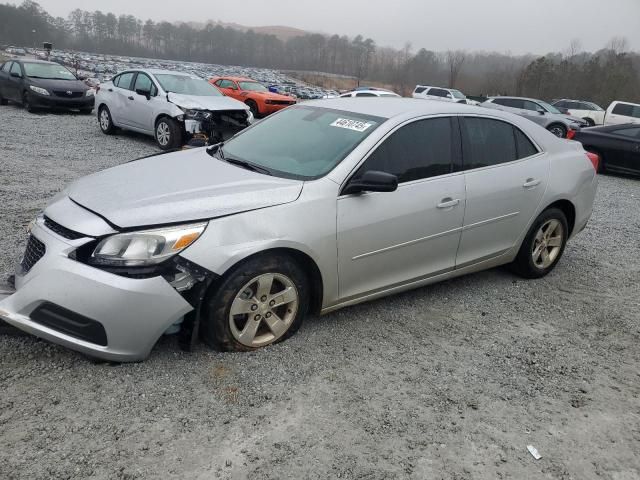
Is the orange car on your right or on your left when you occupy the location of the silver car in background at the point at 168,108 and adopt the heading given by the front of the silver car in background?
on your left

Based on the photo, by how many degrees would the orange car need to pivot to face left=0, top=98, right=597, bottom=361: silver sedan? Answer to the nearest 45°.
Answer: approximately 45° to its right

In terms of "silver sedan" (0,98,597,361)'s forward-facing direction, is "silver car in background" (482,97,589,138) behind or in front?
behind

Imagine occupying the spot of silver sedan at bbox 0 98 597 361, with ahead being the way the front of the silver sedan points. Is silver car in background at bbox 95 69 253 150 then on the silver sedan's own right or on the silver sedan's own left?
on the silver sedan's own right

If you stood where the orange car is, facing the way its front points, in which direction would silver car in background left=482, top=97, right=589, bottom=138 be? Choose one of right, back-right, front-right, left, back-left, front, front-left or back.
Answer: front-left

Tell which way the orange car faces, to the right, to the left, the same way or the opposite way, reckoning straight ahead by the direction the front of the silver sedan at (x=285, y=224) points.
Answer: to the left

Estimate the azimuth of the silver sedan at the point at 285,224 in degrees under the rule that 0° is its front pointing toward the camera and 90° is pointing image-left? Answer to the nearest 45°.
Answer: approximately 45°

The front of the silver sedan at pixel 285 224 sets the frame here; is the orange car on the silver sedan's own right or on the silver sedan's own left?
on the silver sedan's own right

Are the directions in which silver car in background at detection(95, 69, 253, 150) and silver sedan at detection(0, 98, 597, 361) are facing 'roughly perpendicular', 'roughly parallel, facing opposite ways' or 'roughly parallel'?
roughly perpendicular
